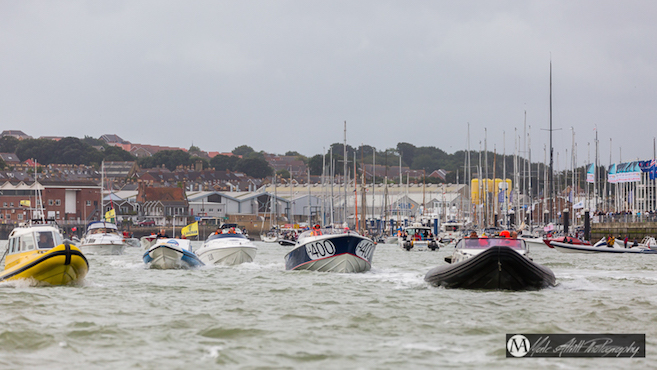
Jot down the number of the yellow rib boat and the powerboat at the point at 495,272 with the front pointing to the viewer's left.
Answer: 0

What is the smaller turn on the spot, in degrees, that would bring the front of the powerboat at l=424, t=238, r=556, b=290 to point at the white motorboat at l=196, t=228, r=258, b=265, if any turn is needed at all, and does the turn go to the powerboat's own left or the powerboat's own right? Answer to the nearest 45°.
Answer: approximately 135° to the powerboat's own right

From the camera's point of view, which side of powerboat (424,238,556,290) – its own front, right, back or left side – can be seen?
front

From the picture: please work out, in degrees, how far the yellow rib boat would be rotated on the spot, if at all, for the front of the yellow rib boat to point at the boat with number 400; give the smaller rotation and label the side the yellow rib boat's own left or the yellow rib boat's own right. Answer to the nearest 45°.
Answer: approximately 45° to the yellow rib boat's own left

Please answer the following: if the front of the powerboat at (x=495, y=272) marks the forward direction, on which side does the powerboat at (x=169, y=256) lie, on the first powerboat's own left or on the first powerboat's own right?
on the first powerboat's own right

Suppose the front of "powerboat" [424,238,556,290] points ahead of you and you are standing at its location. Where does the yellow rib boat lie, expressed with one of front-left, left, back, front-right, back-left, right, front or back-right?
right

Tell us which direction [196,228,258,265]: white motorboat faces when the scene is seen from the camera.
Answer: facing the viewer and to the right of the viewer

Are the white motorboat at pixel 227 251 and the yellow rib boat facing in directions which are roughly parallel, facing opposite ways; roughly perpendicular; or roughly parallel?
roughly parallel

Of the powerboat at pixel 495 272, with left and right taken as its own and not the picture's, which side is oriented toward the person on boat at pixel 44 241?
right

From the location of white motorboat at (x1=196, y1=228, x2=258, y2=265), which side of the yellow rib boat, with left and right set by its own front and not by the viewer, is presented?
left

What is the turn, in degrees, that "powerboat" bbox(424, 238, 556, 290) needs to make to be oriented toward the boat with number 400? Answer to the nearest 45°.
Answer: approximately 135° to its right

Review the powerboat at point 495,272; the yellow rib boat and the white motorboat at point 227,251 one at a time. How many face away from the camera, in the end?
0

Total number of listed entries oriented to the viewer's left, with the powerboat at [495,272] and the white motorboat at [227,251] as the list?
0

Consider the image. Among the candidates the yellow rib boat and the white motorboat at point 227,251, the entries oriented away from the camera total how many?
0
